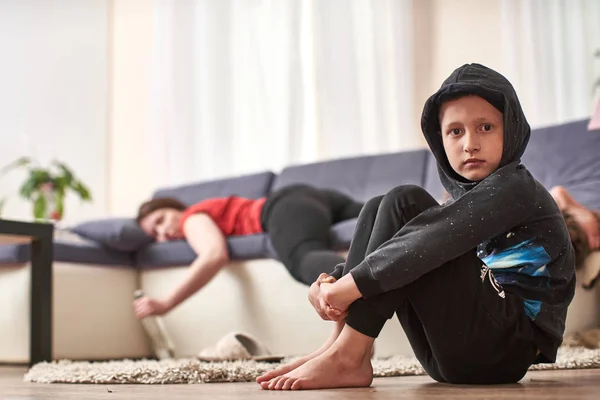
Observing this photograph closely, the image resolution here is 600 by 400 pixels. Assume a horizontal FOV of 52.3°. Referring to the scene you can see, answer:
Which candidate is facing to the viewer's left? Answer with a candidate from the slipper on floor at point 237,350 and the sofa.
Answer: the slipper on floor

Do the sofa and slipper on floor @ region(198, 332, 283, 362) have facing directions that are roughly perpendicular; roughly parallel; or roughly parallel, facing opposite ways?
roughly perpendicular

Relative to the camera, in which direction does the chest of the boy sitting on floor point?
to the viewer's left

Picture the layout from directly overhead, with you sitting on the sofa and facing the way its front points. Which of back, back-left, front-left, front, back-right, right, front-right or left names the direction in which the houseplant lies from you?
back-right

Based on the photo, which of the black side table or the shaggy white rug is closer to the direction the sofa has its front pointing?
the shaggy white rug

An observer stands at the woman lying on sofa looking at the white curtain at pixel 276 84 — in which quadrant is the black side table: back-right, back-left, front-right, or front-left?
back-left

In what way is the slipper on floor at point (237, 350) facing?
to the viewer's left
